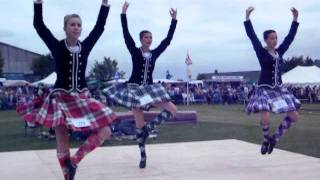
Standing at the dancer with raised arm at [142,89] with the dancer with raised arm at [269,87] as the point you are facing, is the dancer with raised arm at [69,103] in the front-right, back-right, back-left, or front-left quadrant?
back-right

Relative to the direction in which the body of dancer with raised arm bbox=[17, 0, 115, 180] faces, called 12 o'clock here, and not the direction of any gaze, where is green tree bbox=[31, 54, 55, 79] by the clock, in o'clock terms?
The green tree is roughly at 6 o'clock from the dancer with raised arm.

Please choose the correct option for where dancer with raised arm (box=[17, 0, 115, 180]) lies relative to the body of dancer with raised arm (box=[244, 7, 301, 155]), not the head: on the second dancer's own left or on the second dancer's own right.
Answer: on the second dancer's own right

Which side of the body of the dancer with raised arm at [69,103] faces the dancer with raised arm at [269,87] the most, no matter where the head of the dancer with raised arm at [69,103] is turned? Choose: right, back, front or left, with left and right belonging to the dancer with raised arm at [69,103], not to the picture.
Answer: left

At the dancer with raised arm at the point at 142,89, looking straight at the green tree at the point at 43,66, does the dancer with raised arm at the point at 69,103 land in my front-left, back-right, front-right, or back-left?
back-left

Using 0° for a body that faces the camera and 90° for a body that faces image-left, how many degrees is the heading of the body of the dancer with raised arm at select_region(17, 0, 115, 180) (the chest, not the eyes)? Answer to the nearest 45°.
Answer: approximately 0°
